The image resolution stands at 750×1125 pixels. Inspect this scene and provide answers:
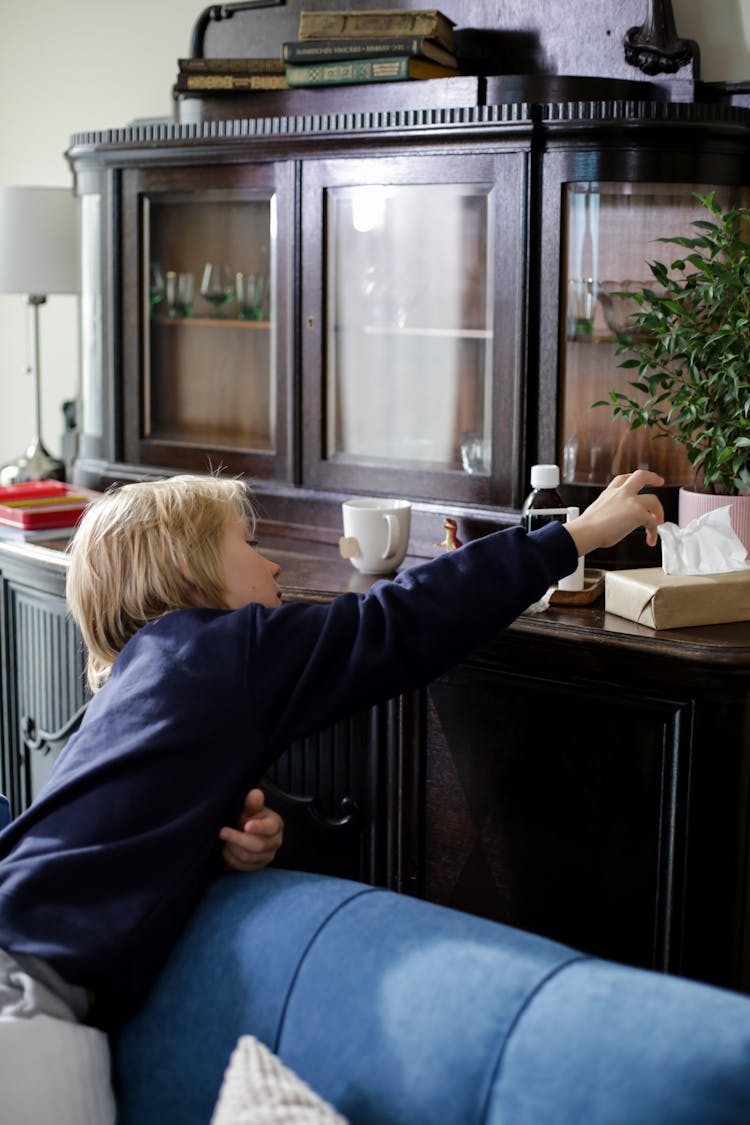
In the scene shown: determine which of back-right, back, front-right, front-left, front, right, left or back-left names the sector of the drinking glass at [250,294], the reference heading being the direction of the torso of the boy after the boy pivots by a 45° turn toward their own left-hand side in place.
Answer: front

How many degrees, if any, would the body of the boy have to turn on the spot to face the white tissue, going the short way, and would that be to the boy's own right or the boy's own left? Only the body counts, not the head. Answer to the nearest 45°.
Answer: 0° — they already face it

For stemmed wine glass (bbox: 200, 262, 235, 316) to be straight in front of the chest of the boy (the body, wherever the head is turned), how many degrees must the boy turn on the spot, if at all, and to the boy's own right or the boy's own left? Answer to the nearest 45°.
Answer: approximately 45° to the boy's own left

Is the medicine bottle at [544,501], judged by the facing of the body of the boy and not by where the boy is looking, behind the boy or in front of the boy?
in front

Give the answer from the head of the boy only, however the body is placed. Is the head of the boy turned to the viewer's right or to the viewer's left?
to the viewer's right

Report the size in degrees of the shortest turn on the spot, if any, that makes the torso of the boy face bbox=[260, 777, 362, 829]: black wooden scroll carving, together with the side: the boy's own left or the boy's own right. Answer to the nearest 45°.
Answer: approximately 45° to the boy's own left

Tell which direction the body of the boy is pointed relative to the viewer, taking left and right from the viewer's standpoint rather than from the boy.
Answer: facing away from the viewer and to the right of the viewer
